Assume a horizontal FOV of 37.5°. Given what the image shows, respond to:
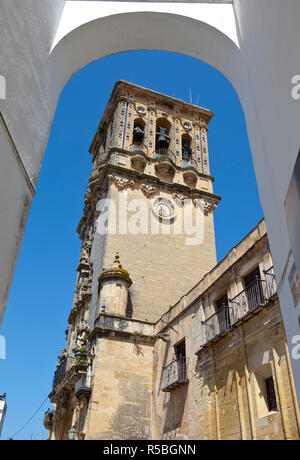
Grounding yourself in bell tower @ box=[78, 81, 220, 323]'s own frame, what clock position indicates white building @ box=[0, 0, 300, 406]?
The white building is roughly at 12 o'clock from the bell tower.

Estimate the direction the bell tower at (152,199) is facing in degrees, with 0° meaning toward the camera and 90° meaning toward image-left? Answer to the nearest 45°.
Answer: approximately 0°

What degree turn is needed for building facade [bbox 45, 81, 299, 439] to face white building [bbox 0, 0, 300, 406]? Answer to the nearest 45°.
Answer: approximately 45° to its left
